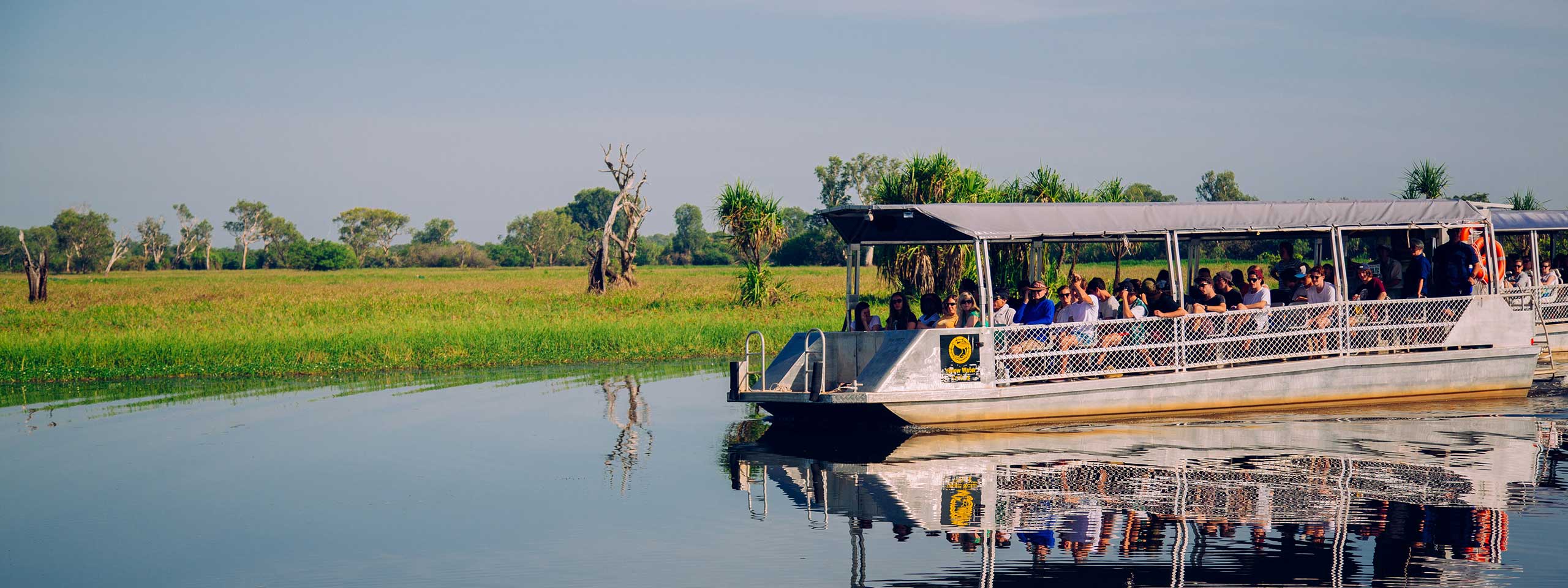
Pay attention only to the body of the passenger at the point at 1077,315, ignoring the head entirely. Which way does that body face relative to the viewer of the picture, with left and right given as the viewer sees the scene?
facing the viewer and to the left of the viewer

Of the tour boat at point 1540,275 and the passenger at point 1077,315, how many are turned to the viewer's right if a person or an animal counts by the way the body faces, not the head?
0

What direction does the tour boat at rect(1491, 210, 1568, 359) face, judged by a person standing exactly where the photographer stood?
facing to the left of the viewer

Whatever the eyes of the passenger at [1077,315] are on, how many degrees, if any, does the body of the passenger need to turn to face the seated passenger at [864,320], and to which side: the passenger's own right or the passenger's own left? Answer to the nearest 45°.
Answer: approximately 45° to the passenger's own right

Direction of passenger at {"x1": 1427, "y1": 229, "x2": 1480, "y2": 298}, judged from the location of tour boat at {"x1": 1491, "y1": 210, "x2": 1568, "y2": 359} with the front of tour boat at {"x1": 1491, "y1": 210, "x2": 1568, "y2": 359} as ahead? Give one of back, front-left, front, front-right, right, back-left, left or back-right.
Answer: left

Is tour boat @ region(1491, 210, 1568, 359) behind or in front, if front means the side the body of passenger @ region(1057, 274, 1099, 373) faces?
behind

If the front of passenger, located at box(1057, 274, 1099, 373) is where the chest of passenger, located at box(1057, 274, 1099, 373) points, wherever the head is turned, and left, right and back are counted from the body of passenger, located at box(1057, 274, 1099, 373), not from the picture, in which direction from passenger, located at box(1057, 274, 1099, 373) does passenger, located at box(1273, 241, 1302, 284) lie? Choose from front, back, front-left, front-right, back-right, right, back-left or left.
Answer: back

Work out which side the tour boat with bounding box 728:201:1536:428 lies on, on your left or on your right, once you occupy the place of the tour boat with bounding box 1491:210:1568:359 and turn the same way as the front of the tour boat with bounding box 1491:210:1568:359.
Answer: on your left
